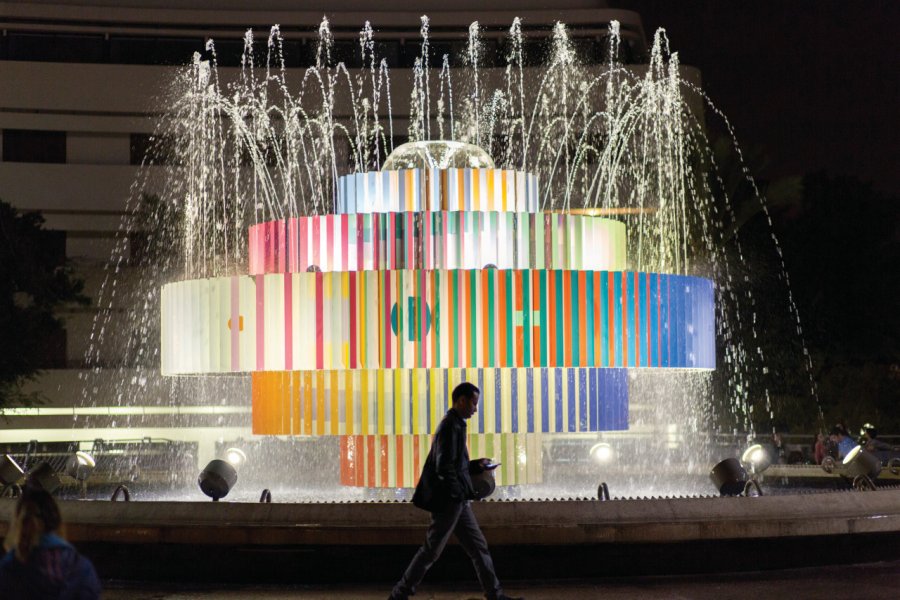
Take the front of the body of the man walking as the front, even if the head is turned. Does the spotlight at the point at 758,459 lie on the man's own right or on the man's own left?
on the man's own left

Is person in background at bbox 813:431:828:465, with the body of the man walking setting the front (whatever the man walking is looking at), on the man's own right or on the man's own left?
on the man's own left

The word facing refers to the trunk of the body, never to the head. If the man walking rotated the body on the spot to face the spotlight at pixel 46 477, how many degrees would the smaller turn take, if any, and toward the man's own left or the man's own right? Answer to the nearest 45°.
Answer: approximately 135° to the man's own left

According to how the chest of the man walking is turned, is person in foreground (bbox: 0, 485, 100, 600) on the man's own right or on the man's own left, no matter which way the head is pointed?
on the man's own right

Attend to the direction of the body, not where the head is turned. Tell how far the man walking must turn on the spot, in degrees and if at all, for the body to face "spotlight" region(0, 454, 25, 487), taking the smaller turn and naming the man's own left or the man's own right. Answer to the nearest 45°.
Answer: approximately 135° to the man's own left

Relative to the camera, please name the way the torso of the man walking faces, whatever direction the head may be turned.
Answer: to the viewer's right

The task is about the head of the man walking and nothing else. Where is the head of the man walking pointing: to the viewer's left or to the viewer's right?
to the viewer's right
